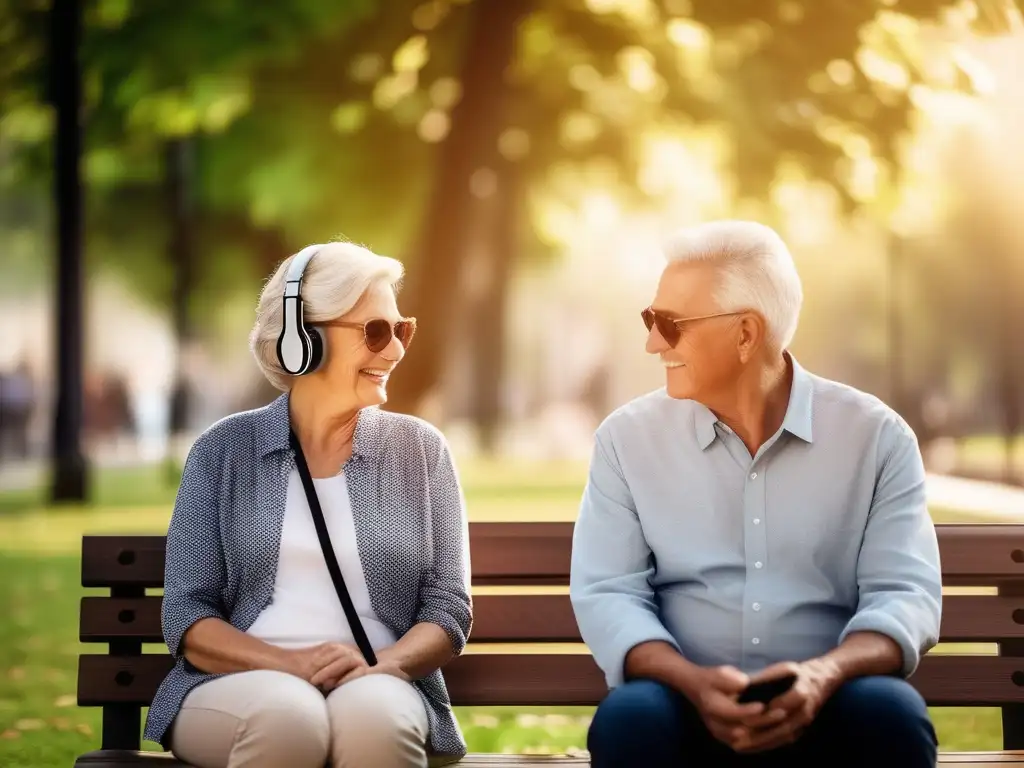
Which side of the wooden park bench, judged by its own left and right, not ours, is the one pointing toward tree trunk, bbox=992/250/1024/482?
back

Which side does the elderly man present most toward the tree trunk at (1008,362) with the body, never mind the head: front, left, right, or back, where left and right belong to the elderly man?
back

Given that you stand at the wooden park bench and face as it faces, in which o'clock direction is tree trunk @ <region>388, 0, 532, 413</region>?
The tree trunk is roughly at 6 o'clock from the wooden park bench.

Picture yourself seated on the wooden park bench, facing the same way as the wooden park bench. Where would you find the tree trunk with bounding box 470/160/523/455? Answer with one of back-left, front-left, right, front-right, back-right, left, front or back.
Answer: back

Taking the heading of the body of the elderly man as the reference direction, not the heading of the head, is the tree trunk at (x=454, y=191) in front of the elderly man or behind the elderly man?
behind

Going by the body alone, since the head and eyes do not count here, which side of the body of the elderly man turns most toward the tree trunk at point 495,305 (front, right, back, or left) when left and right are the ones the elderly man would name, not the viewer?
back

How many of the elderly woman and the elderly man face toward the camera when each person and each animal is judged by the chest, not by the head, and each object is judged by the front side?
2

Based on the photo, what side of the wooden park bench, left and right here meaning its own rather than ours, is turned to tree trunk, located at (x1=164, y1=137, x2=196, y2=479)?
back

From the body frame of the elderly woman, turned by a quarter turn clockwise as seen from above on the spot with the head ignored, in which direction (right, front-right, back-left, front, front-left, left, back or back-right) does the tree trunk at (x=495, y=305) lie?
right

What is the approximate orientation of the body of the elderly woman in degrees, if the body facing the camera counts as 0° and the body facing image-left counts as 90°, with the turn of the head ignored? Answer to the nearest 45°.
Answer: approximately 0°

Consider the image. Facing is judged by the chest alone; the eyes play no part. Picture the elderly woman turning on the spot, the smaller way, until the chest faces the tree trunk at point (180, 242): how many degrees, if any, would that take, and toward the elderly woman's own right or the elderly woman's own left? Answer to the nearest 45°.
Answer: approximately 180°

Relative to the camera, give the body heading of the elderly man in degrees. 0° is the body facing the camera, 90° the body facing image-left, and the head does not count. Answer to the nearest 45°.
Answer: approximately 0°
